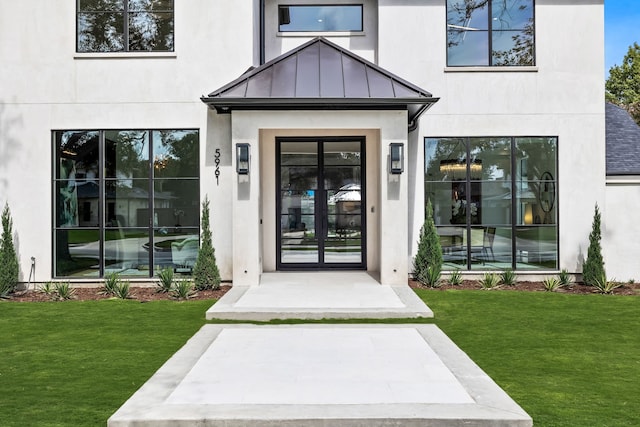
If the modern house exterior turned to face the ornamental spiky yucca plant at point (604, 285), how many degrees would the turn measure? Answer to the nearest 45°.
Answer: approximately 90° to its left

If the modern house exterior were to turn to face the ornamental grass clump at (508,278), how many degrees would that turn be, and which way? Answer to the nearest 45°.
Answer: approximately 90° to its left

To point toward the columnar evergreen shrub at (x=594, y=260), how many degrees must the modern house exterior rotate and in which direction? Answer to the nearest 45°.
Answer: approximately 90° to its left

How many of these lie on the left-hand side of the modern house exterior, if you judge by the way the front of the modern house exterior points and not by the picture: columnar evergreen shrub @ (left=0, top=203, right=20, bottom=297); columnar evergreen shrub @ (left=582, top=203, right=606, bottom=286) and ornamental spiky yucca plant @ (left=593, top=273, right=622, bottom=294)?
2

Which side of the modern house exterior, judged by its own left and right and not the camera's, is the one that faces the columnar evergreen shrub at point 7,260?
right

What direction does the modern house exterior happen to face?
toward the camera
